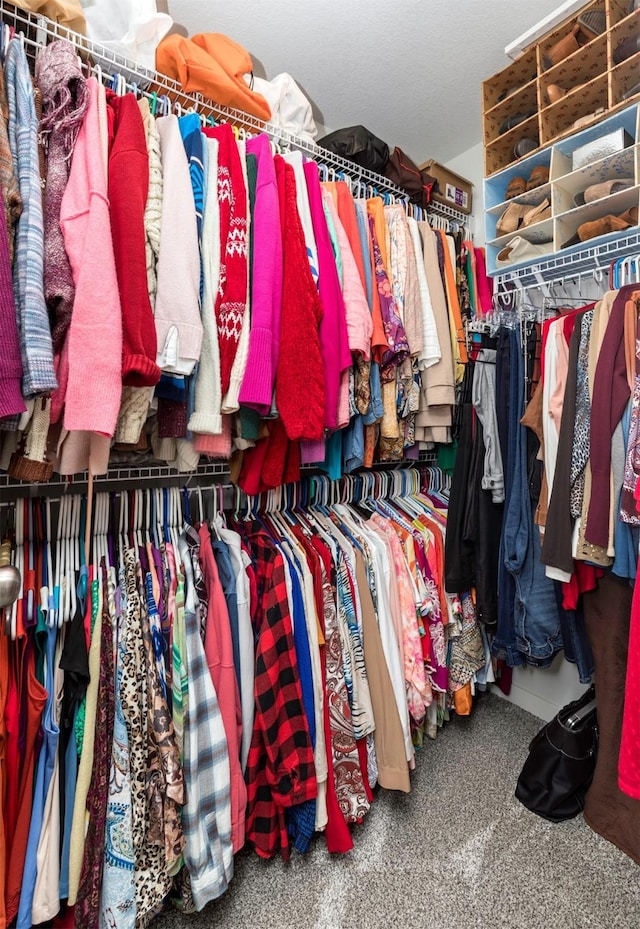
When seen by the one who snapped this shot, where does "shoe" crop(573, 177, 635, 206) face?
facing to the left of the viewer

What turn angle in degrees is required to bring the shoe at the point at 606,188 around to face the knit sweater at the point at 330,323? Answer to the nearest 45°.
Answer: approximately 45° to its left

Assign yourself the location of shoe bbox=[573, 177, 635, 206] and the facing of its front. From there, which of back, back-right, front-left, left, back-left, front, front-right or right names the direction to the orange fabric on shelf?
front-left

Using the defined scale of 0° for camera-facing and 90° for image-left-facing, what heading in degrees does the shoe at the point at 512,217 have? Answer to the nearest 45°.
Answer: approximately 45°

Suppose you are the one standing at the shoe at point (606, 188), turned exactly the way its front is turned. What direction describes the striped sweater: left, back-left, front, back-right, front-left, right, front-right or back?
front-left

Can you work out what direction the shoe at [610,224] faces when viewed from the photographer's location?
facing to the left of the viewer

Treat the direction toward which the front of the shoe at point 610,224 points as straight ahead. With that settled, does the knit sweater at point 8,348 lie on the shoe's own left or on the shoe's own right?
on the shoe's own left

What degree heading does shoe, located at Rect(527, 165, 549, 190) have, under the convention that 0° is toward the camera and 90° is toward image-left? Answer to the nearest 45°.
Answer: approximately 45°

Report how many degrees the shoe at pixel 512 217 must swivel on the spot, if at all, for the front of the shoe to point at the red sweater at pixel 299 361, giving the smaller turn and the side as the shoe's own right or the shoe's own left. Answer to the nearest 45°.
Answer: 0° — it already faces it

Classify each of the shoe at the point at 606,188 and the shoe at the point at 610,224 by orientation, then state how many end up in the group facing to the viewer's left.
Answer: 2
